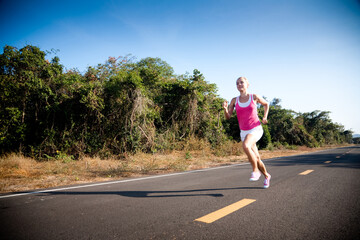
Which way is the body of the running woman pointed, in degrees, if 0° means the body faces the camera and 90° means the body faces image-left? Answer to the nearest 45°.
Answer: approximately 45°
